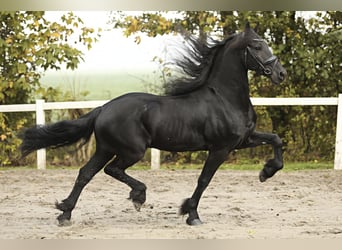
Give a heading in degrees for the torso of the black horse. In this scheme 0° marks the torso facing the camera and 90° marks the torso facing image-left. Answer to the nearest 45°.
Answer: approximately 270°
